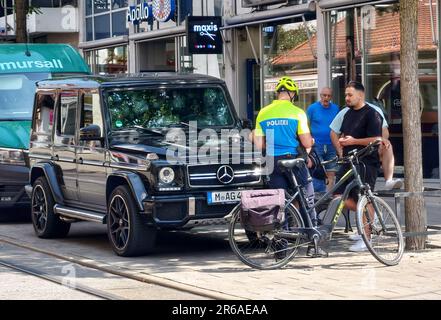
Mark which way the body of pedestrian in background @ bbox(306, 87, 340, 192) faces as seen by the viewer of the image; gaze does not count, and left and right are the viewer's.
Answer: facing the viewer

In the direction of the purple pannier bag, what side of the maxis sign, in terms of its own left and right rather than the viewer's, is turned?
front

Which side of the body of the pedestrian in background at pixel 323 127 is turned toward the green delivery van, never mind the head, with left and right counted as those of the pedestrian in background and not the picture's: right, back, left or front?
right

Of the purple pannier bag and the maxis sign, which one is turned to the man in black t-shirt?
the maxis sign

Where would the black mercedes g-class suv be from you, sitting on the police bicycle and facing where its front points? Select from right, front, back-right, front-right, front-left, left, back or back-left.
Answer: back-left

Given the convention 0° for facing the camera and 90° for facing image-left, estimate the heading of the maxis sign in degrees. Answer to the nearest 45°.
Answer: approximately 0°

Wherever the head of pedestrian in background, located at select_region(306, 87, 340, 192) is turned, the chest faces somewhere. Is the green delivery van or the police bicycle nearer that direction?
the police bicycle

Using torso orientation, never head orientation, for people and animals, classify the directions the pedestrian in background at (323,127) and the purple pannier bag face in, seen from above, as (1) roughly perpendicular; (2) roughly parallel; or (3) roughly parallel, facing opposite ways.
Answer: roughly parallel

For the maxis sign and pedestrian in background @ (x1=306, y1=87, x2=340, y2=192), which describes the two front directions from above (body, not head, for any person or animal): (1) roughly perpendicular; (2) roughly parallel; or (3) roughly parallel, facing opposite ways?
roughly parallel

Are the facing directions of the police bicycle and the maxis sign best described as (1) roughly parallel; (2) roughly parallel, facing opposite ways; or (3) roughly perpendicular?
roughly perpendicular

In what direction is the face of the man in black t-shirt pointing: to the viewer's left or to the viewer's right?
to the viewer's left

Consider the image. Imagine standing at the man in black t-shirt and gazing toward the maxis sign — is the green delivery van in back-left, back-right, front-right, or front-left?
front-left

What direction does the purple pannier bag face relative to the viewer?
toward the camera

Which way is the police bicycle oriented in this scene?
to the viewer's right

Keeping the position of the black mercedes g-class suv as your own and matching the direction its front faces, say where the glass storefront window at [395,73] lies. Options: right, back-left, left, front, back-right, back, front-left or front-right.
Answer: left

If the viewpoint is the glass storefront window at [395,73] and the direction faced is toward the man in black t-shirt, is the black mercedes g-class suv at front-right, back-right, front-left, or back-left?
front-right
